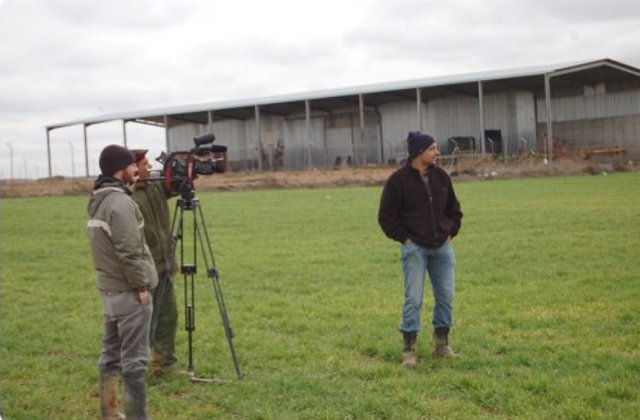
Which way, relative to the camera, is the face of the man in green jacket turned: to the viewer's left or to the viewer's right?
to the viewer's right

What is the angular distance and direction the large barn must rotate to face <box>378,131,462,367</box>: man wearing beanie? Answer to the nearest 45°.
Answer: approximately 45° to its left

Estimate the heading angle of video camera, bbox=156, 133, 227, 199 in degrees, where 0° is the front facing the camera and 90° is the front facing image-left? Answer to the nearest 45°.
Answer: approximately 270°

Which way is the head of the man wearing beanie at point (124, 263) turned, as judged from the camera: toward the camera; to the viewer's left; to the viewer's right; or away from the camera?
to the viewer's right

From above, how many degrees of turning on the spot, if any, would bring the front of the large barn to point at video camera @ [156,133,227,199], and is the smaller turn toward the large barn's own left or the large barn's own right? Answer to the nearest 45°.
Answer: approximately 45° to the large barn's own left

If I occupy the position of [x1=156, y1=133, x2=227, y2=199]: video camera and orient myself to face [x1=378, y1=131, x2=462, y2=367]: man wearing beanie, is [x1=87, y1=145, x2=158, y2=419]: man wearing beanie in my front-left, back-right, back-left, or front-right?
back-right

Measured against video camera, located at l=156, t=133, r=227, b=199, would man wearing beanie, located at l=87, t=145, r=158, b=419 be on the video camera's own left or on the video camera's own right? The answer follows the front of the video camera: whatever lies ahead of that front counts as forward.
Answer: on the video camera's own right

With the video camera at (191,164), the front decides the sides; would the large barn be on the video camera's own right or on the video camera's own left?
on the video camera's own left

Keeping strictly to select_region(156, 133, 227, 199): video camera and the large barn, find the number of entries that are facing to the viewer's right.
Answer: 1

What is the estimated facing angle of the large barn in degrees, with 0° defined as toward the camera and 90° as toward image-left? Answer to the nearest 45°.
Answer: approximately 45°
